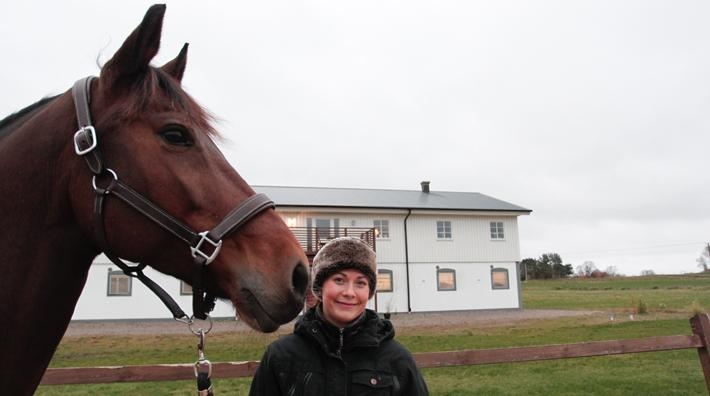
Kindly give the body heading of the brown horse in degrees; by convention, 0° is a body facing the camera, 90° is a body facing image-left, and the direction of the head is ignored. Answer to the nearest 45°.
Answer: approximately 270°

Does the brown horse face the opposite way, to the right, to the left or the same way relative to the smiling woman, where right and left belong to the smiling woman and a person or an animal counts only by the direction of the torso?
to the left

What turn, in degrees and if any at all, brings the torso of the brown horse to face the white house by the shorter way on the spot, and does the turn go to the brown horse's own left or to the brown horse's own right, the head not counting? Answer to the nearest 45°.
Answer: approximately 45° to the brown horse's own left

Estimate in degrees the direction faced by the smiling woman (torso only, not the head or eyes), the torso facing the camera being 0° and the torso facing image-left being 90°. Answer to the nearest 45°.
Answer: approximately 0°

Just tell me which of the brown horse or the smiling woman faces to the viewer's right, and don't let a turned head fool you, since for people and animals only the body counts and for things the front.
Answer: the brown horse

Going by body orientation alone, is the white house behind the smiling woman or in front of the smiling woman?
behind

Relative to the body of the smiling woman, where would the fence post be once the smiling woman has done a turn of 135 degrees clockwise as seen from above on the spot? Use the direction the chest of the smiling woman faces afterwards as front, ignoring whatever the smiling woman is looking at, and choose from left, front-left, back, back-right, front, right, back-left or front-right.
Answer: right

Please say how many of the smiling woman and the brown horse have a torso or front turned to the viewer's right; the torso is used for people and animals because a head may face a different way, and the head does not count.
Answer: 1

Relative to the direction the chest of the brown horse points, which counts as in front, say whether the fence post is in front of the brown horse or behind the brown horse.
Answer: in front

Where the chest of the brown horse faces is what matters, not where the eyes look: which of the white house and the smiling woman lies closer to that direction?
the smiling woman
